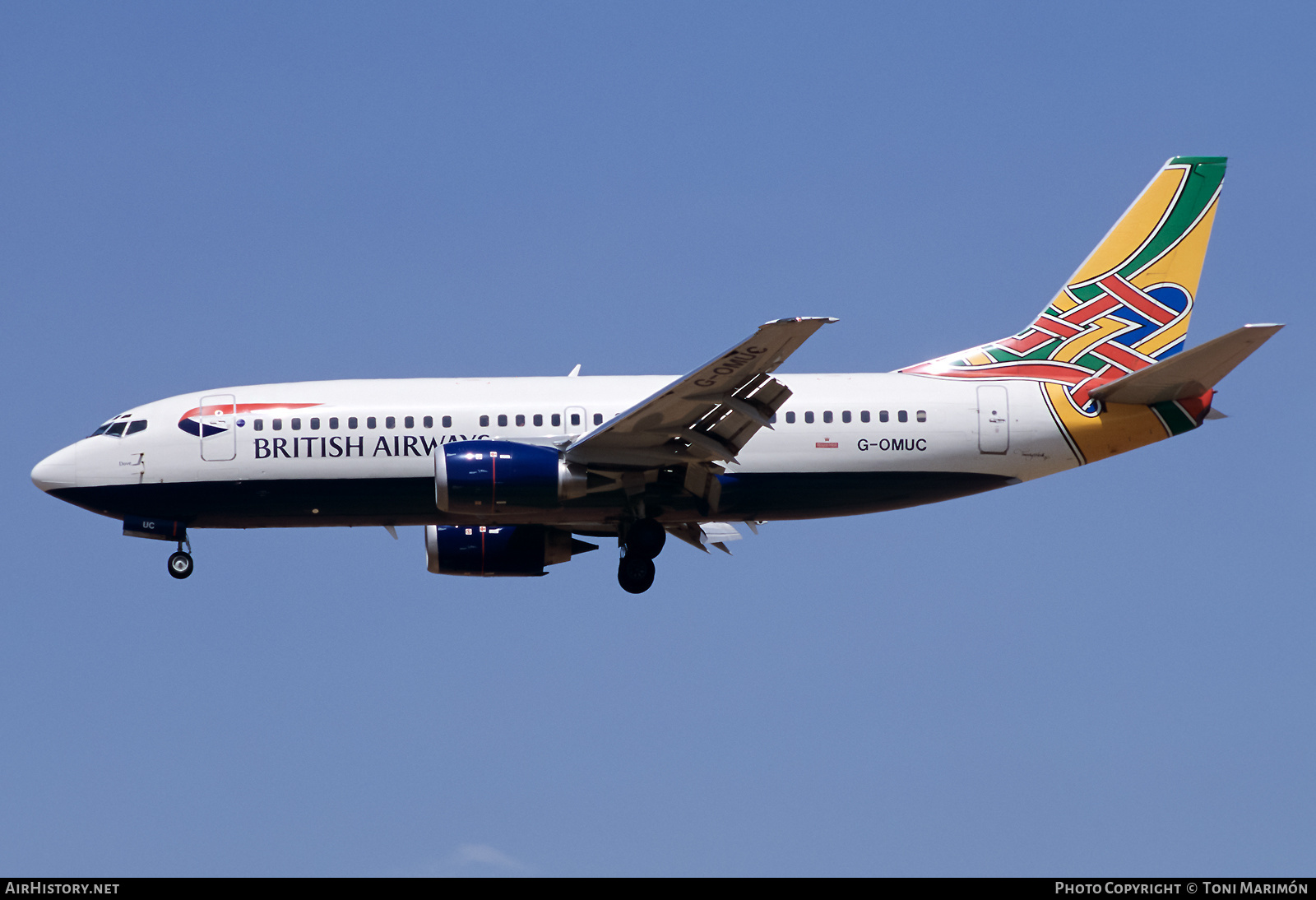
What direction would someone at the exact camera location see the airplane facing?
facing to the left of the viewer
